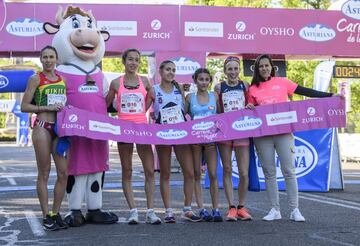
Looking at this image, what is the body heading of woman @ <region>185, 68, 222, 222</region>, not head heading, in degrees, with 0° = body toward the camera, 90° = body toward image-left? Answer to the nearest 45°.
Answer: approximately 0°

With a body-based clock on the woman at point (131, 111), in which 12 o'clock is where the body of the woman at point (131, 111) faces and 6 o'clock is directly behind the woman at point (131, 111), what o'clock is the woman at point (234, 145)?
the woman at point (234, 145) is roughly at 9 o'clock from the woman at point (131, 111).

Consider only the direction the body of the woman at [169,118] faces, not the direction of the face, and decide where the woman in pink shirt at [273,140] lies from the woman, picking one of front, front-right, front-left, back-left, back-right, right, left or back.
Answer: left

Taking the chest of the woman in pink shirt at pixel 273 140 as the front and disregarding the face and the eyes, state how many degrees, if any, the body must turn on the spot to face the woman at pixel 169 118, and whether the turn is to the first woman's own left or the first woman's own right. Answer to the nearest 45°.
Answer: approximately 90° to the first woman's own right

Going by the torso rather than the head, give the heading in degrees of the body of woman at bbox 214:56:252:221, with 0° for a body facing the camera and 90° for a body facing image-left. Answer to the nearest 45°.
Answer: approximately 0°

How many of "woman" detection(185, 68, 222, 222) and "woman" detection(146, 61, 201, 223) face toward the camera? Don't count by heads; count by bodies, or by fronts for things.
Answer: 2

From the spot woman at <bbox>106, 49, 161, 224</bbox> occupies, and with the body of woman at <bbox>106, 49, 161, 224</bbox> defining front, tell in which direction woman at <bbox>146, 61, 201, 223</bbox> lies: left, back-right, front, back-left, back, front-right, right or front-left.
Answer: left

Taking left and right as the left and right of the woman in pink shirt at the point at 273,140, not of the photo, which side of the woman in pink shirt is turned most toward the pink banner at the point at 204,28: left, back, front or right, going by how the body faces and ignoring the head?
back

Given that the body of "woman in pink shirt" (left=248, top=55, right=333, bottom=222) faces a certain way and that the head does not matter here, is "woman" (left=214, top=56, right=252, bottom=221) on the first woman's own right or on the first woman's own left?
on the first woman's own right

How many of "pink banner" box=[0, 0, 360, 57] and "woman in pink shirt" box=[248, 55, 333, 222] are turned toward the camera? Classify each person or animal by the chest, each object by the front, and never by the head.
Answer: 2

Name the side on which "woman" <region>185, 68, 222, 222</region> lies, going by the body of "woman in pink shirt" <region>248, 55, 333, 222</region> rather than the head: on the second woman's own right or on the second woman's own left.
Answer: on the second woman's own right
